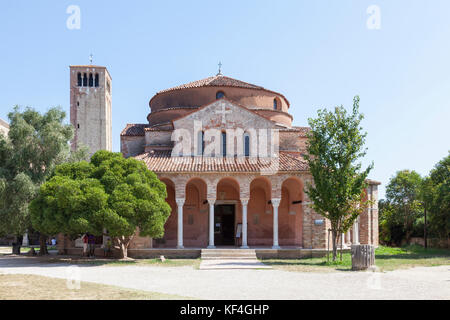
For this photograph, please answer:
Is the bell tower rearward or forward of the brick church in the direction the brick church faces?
rearward

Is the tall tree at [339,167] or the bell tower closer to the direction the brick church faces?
the tall tree

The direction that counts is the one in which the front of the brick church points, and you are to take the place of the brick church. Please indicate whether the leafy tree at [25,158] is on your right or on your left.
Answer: on your right

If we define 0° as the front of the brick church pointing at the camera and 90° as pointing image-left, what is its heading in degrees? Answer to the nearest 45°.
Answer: approximately 0°

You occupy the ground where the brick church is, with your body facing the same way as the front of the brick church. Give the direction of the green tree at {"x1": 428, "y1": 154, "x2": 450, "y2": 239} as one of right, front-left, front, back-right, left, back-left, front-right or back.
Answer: left
